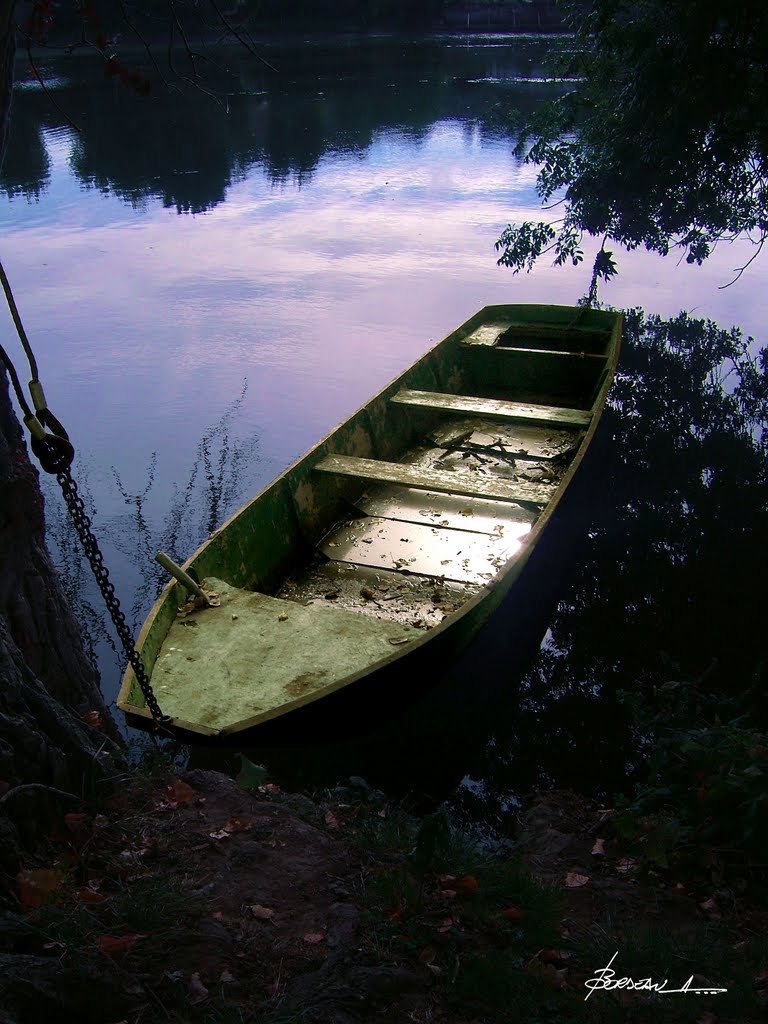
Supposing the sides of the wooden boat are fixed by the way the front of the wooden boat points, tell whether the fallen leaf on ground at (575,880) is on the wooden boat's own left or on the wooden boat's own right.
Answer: on the wooden boat's own left

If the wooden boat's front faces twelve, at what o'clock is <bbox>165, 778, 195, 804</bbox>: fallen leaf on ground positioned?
The fallen leaf on ground is roughly at 11 o'clock from the wooden boat.

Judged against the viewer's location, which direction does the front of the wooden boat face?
facing the viewer and to the left of the viewer

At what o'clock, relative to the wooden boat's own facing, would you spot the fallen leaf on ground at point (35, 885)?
The fallen leaf on ground is roughly at 11 o'clock from the wooden boat.

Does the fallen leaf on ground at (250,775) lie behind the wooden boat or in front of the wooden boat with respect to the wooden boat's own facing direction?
in front

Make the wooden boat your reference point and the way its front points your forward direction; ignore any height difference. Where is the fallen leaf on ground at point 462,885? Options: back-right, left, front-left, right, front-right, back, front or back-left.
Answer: front-left

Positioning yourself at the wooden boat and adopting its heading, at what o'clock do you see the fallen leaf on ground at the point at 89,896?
The fallen leaf on ground is roughly at 11 o'clock from the wooden boat.

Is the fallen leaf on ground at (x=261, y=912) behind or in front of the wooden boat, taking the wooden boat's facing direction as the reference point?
in front

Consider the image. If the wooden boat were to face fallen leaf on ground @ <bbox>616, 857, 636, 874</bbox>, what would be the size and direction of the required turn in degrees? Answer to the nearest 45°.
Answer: approximately 45° to its left
